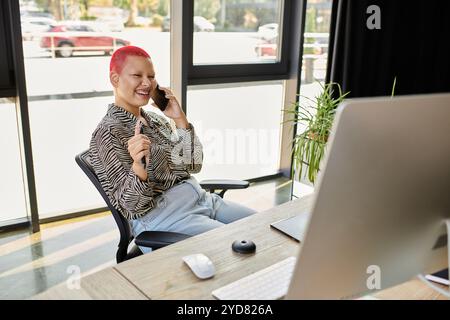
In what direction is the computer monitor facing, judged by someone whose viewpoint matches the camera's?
facing away from the viewer and to the left of the viewer

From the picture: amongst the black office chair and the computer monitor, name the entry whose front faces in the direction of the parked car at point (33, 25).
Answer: the computer monitor

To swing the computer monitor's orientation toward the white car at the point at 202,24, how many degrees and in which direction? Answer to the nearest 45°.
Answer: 0° — it already faces it

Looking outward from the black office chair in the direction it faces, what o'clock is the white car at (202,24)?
The white car is roughly at 8 o'clock from the black office chair.

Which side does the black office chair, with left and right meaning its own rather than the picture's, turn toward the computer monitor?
front

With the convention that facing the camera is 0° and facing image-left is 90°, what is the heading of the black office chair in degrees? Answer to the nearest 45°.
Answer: approximately 315°
